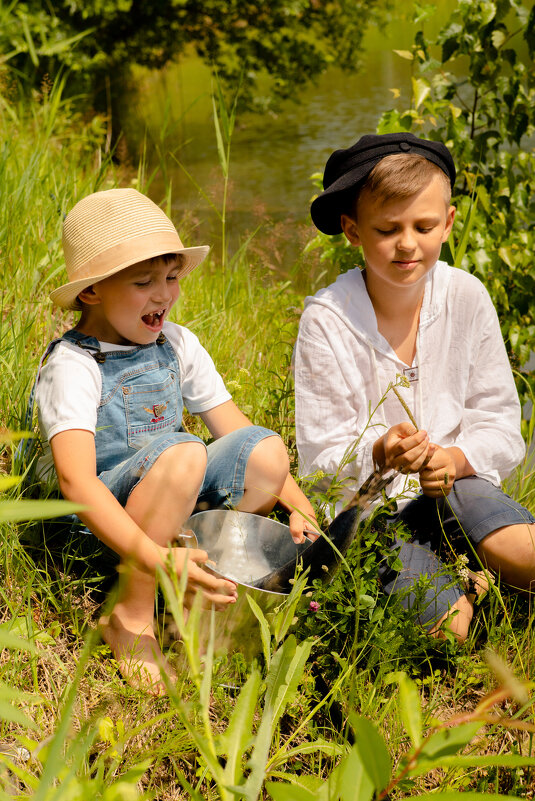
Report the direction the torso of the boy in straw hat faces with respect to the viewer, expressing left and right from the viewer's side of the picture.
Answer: facing the viewer and to the right of the viewer

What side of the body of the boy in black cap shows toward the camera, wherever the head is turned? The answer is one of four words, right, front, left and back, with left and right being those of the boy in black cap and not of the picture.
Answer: front

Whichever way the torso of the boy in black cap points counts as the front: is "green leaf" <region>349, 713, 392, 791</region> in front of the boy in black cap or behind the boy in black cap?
in front

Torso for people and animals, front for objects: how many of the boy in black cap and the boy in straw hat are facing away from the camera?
0

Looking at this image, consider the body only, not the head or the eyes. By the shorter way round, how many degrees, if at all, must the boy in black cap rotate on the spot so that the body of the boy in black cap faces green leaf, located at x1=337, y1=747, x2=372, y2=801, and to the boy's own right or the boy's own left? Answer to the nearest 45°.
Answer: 0° — they already face it

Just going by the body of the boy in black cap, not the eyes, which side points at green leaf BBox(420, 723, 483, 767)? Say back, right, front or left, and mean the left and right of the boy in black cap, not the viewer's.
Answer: front
